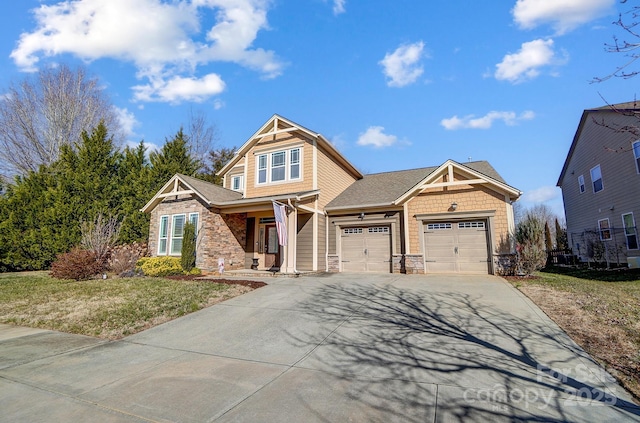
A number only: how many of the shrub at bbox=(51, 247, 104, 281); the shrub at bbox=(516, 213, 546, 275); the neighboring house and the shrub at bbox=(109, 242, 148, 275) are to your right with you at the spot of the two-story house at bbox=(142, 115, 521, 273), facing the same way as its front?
2

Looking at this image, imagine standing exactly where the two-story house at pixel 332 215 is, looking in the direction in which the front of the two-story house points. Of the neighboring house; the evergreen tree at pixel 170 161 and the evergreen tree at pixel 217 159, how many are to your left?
1

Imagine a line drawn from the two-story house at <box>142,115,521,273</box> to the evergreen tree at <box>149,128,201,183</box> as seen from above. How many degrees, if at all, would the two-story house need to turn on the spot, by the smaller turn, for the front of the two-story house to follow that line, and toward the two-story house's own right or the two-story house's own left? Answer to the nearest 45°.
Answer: approximately 135° to the two-story house's own right

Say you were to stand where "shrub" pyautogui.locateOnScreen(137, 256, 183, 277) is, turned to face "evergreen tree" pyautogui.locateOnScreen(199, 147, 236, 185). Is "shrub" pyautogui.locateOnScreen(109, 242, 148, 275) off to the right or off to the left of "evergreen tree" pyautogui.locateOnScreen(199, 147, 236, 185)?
left

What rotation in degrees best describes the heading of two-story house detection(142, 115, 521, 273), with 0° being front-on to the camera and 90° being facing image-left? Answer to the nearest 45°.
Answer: approximately 0°

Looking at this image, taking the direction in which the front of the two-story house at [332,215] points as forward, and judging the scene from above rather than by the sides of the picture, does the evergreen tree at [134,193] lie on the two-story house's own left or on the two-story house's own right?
on the two-story house's own right

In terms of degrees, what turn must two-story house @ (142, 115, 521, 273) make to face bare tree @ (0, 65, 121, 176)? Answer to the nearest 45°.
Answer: approximately 90° to its right

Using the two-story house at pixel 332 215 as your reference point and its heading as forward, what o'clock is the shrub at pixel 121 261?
The shrub is roughly at 3 o'clock from the two-story house.

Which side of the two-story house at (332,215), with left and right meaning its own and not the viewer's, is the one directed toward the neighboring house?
left

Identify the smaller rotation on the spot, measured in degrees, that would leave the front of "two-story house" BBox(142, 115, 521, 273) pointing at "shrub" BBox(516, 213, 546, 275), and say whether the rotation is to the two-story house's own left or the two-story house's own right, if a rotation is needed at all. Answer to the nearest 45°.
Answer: approximately 90° to the two-story house's own left

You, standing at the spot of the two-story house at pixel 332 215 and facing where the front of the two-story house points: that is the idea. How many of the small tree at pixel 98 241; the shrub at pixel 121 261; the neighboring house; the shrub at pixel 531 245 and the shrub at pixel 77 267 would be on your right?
3

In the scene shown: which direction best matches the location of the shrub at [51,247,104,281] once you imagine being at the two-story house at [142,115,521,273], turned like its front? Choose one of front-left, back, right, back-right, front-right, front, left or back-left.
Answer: right

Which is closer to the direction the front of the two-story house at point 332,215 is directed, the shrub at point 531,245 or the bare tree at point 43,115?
the shrub

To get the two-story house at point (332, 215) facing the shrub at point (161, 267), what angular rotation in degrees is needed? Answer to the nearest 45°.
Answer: approximately 90° to its right

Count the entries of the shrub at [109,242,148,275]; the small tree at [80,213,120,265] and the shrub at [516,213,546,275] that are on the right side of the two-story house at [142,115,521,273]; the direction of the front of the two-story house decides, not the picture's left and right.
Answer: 2
